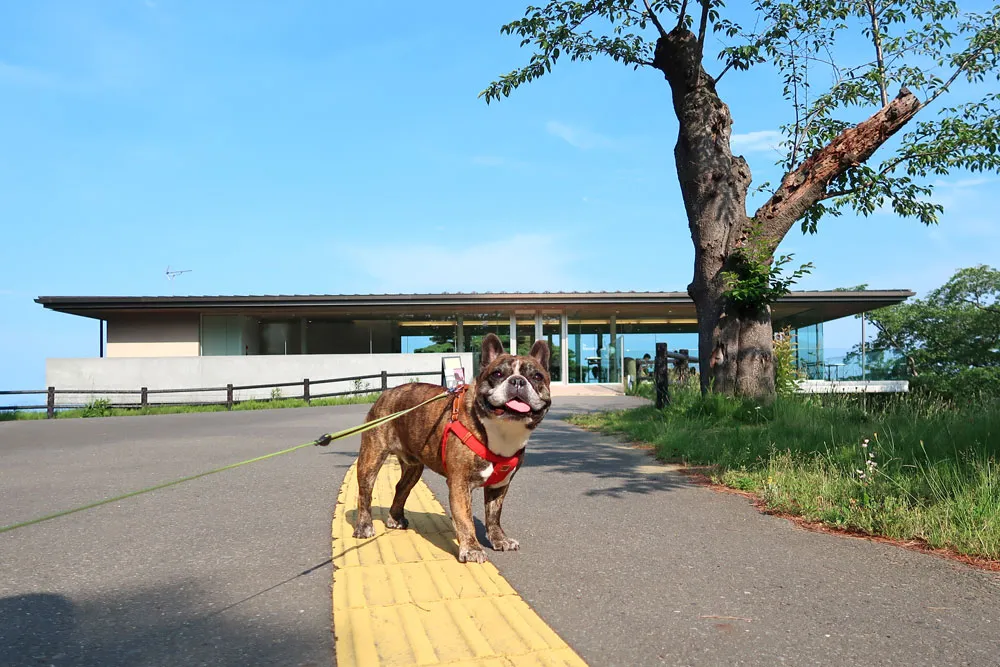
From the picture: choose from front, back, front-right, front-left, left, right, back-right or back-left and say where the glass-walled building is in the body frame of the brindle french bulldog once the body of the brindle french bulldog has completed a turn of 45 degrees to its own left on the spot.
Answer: left

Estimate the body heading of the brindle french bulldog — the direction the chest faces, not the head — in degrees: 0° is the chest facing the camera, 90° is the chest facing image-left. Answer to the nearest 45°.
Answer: approximately 315°

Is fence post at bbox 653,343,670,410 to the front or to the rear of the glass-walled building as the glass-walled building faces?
to the front

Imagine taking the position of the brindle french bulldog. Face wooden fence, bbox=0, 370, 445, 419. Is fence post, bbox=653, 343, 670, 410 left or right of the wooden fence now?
right

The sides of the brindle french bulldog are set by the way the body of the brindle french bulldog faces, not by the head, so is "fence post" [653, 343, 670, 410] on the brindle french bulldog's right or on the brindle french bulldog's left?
on the brindle french bulldog's left

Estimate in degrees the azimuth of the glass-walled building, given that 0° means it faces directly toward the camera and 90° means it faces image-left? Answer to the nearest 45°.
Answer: approximately 0°

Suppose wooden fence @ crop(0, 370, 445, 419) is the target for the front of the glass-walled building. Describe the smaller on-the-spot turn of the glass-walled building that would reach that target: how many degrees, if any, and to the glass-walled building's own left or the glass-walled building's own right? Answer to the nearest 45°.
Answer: approximately 45° to the glass-walled building's own right
